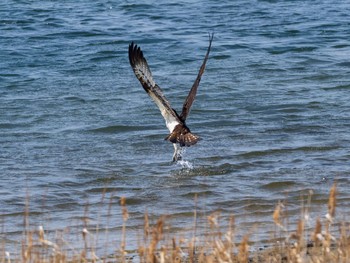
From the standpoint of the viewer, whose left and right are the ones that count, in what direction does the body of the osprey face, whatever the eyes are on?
facing away from the viewer and to the left of the viewer
